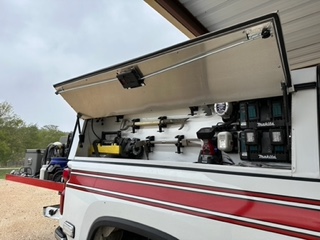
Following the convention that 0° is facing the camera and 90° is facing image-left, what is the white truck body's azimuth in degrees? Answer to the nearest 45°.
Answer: approximately 315°
